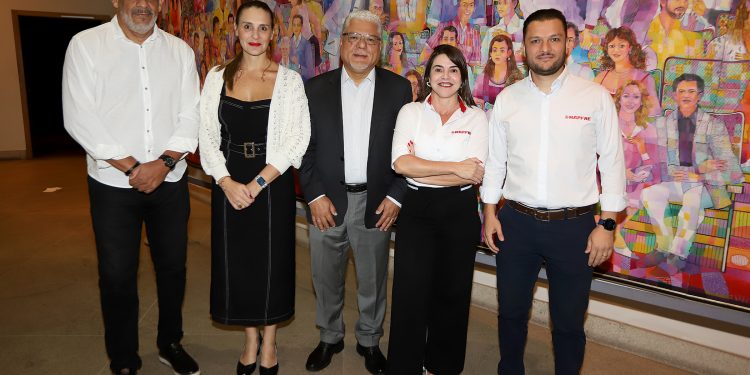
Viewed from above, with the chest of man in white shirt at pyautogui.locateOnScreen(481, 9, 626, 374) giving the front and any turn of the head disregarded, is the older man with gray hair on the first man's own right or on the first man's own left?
on the first man's own right

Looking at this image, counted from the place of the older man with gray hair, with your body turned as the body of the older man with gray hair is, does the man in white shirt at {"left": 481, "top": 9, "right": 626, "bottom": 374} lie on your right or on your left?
on your left

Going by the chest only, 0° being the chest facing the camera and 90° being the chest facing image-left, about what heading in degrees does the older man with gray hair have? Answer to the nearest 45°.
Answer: approximately 0°

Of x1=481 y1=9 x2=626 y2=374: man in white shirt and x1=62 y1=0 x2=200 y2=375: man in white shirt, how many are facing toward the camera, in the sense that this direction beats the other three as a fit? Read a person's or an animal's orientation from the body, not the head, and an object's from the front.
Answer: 2

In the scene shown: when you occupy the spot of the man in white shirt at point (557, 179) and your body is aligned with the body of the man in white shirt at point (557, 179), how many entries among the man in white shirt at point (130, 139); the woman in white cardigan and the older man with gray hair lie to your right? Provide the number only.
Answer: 3

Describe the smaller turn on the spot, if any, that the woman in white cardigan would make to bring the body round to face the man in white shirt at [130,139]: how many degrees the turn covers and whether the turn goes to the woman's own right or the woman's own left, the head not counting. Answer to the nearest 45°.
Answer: approximately 90° to the woman's own right
